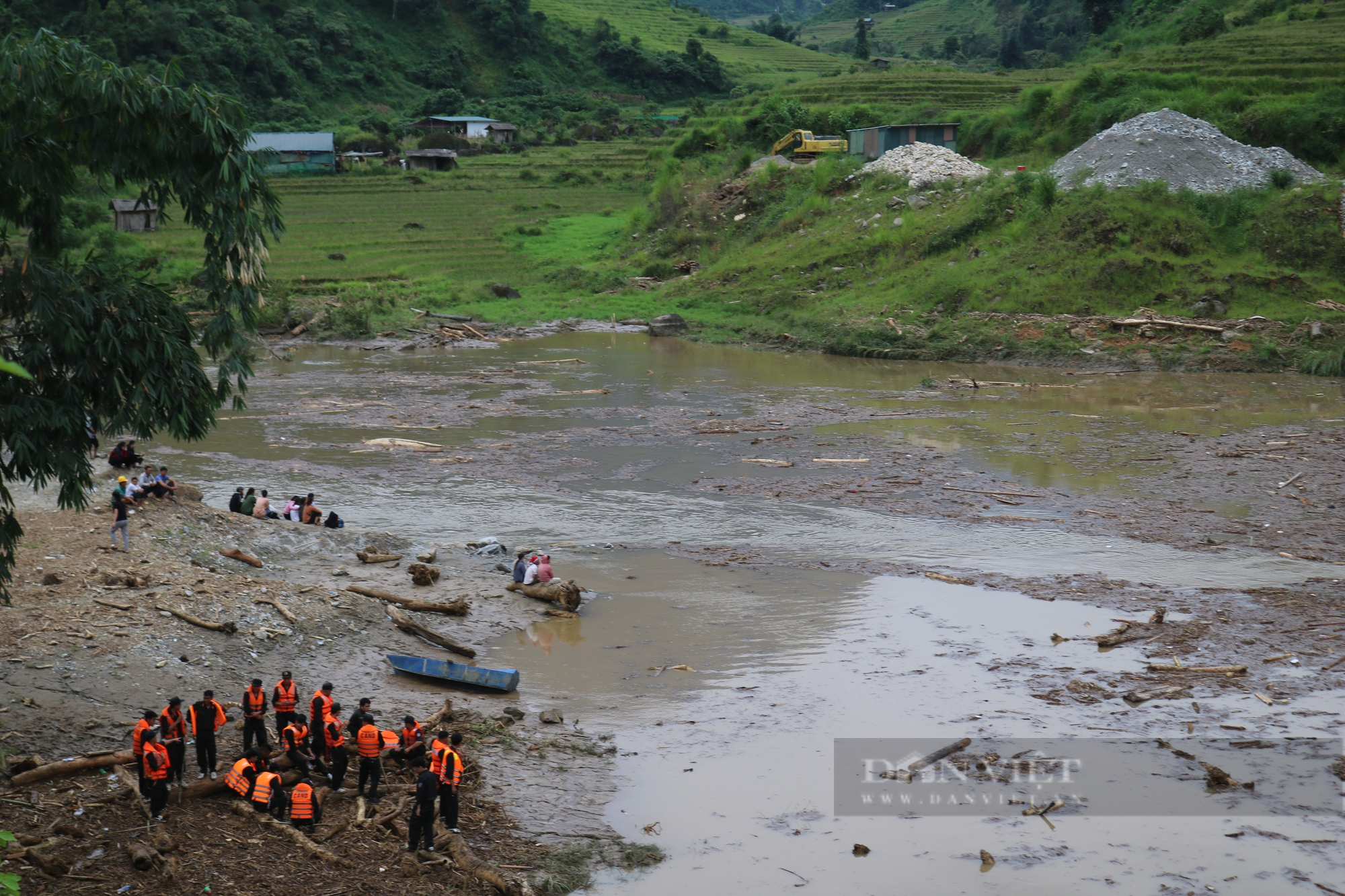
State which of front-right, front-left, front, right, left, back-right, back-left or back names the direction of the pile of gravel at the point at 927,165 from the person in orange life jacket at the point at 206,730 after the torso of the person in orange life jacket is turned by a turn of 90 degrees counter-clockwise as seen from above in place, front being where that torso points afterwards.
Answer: front-left

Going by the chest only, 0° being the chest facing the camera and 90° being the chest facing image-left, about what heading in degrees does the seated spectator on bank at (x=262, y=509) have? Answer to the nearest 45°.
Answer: approximately 225°

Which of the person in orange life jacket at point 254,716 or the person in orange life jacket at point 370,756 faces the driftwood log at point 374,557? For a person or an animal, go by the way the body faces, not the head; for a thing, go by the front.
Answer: the person in orange life jacket at point 370,756

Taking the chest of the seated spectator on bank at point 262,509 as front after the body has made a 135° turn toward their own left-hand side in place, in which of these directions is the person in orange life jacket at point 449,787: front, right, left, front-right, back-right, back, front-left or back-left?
left

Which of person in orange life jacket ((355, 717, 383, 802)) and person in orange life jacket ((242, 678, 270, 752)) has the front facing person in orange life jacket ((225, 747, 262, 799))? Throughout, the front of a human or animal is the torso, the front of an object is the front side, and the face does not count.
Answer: person in orange life jacket ((242, 678, 270, 752))

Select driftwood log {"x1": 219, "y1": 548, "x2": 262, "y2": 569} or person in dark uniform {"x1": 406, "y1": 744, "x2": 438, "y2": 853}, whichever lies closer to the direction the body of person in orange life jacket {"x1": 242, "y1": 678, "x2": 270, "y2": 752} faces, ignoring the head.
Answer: the person in dark uniform

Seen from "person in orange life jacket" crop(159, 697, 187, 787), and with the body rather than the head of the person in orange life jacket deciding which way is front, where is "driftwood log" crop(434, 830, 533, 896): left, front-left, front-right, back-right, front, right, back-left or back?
front

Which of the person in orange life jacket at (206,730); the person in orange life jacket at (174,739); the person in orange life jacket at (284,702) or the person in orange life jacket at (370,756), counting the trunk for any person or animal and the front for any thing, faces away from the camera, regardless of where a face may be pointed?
the person in orange life jacket at (370,756)

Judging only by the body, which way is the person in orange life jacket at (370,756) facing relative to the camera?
away from the camera

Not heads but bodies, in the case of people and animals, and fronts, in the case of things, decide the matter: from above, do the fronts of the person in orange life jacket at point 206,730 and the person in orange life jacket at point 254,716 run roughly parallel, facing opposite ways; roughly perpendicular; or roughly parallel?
roughly parallel

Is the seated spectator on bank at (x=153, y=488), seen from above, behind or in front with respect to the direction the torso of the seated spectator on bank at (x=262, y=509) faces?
behind

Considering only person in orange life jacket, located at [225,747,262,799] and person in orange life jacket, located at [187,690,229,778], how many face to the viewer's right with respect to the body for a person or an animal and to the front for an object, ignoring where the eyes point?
1

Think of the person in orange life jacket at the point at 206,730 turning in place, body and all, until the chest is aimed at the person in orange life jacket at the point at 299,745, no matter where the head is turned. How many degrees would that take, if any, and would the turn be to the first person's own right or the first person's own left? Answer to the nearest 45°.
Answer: approximately 90° to the first person's own left

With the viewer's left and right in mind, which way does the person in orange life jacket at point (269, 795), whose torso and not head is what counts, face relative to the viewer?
facing away from the viewer and to the right of the viewer

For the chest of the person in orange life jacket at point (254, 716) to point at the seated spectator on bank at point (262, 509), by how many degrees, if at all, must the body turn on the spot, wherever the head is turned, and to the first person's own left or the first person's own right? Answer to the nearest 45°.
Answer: approximately 180°

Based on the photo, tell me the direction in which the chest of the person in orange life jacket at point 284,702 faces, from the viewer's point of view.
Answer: toward the camera
